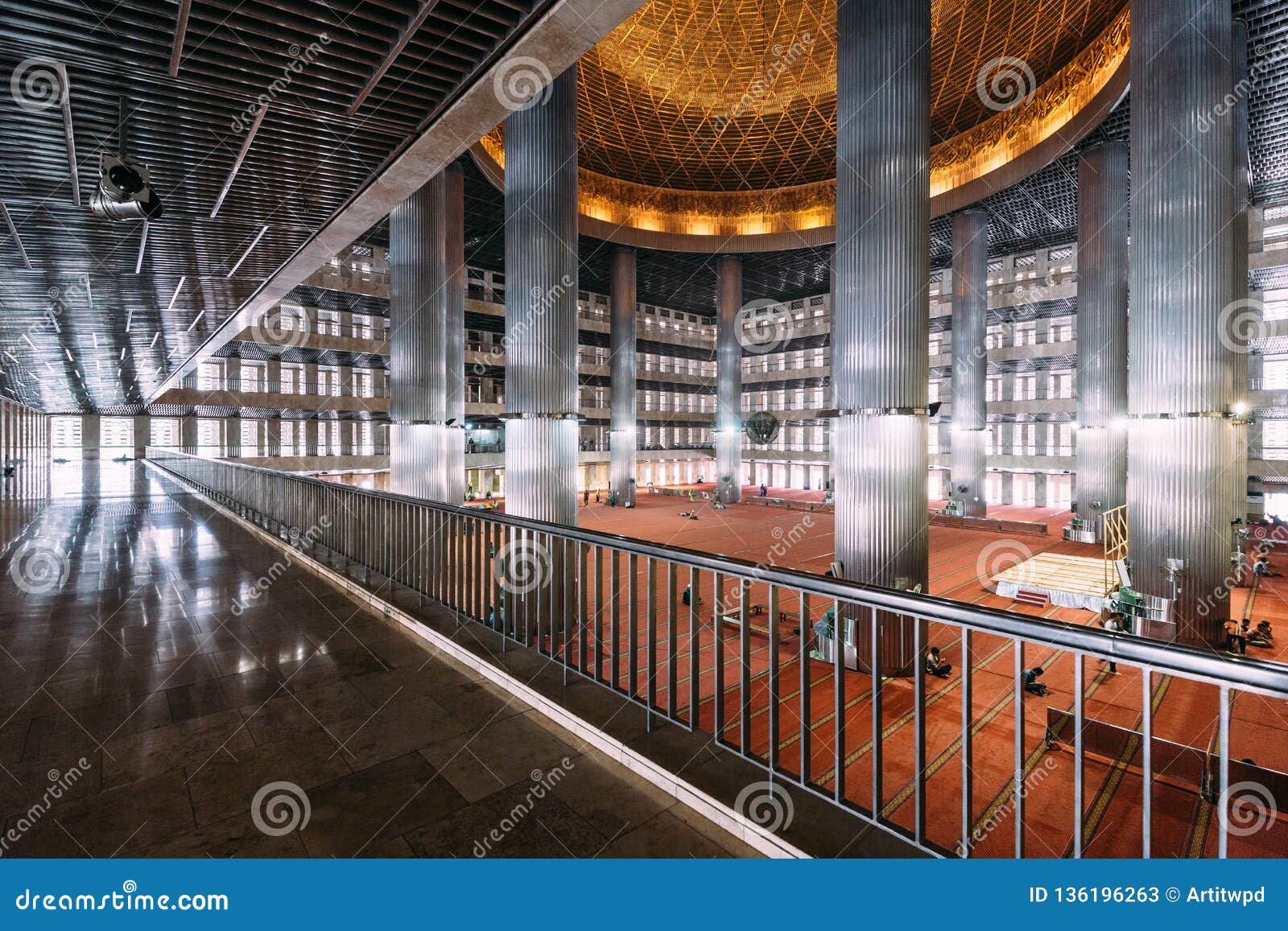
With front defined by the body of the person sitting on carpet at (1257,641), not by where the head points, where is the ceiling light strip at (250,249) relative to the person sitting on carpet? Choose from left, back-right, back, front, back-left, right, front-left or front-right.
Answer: back-right

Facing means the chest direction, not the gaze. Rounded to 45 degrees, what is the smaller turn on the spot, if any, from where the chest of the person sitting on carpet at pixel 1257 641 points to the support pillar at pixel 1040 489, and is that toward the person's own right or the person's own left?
approximately 90° to the person's own left

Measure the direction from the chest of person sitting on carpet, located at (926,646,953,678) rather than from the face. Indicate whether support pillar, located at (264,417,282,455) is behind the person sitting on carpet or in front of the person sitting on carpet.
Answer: behind

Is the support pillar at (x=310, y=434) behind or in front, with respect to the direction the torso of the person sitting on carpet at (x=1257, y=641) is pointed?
behind

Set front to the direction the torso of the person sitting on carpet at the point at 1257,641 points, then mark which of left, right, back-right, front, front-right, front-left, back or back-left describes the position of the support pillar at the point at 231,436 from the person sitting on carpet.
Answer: back

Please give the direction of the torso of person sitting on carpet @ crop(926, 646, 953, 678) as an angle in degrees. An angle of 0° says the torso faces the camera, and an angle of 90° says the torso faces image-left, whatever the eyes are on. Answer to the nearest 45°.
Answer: approximately 270°

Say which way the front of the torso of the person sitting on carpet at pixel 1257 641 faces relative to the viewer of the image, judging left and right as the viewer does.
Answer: facing to the right of the viewer

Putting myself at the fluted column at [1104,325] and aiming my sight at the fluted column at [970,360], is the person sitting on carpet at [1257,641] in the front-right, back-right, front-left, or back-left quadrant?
back-left
